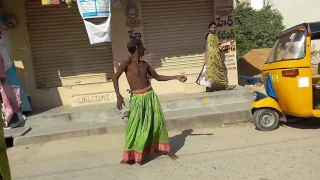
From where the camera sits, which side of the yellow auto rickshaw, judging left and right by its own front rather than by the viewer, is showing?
left

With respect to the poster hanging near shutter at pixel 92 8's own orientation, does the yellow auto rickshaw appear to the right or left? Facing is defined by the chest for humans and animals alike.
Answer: on its left

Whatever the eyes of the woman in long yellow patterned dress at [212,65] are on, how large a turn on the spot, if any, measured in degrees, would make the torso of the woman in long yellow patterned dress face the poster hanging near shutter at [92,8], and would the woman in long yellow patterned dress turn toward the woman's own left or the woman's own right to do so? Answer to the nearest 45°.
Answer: approximately 135° to the woman's own right

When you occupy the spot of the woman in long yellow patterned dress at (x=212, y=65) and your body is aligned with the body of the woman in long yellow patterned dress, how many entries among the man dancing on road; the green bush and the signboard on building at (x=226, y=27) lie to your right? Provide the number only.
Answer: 1
